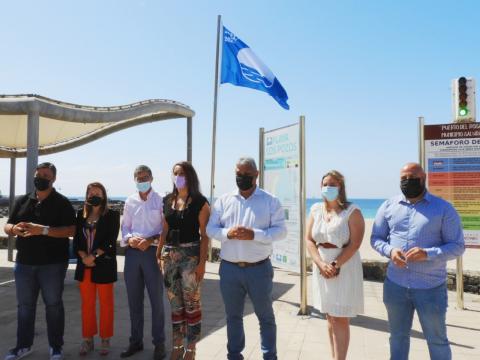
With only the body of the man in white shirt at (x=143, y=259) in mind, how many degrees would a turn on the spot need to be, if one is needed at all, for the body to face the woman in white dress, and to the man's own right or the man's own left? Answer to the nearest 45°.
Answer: approximately 45° to the man's own left

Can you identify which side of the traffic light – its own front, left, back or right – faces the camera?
front

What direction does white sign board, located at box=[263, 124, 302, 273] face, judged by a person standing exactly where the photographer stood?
facing the viewer and to the left of the viewer

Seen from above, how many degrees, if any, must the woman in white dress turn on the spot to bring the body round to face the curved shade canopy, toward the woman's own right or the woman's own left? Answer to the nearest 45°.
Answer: approximately 90° to the woman's own right

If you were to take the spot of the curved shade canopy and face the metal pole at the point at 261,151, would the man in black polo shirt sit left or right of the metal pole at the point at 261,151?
right

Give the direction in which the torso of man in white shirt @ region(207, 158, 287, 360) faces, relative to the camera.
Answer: toward the camera

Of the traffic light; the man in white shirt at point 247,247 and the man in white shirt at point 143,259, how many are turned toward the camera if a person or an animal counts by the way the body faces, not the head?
3

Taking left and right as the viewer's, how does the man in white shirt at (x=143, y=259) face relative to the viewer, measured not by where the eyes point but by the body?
facing the viewer

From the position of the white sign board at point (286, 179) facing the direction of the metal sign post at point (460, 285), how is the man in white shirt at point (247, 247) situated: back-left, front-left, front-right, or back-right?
back-right

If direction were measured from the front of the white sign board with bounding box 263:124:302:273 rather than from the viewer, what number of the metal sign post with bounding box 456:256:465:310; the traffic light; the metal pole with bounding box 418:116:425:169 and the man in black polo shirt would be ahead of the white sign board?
1
